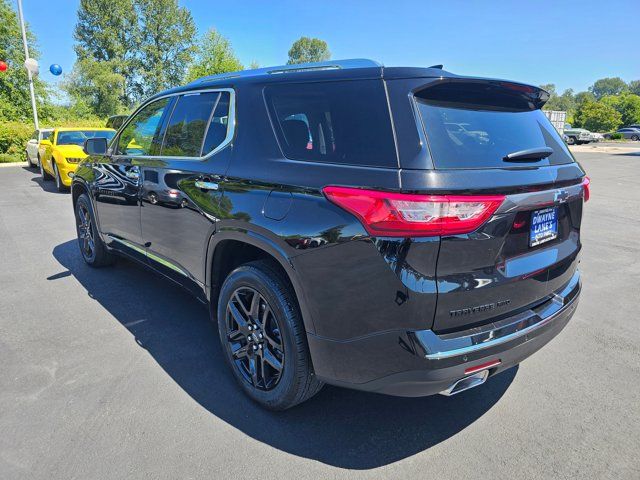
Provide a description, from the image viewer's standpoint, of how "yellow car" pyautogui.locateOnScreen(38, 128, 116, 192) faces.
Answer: facing the viewer and to the right of the viewer

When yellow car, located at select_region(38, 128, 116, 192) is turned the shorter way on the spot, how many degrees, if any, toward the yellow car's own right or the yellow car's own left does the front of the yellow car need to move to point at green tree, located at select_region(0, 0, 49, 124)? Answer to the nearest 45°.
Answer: approximately 135° to the yellow car's own left

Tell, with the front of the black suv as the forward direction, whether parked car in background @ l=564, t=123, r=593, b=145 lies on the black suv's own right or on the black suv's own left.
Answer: on the black suv's own right

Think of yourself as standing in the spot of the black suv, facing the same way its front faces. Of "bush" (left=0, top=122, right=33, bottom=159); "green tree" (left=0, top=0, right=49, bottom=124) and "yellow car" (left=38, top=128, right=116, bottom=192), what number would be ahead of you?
3

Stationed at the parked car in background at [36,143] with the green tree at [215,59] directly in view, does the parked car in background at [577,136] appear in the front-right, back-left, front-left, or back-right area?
front-right

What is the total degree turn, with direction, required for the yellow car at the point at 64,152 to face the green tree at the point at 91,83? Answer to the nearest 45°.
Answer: approximately 135° to its left

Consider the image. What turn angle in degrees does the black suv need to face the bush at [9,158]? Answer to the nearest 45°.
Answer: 0° — it already faces it

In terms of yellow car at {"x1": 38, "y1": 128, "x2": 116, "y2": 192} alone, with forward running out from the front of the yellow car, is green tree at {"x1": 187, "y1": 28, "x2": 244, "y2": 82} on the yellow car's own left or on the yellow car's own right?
on the yellow car's own left

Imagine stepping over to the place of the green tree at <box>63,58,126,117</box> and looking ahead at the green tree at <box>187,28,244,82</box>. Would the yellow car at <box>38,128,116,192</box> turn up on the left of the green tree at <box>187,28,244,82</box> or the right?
right

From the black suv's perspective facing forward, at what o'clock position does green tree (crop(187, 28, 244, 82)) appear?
The green tree is roughly at 1 o'clock from the black suv.

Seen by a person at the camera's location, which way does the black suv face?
facing away from the viewer and to the left of the viewer
